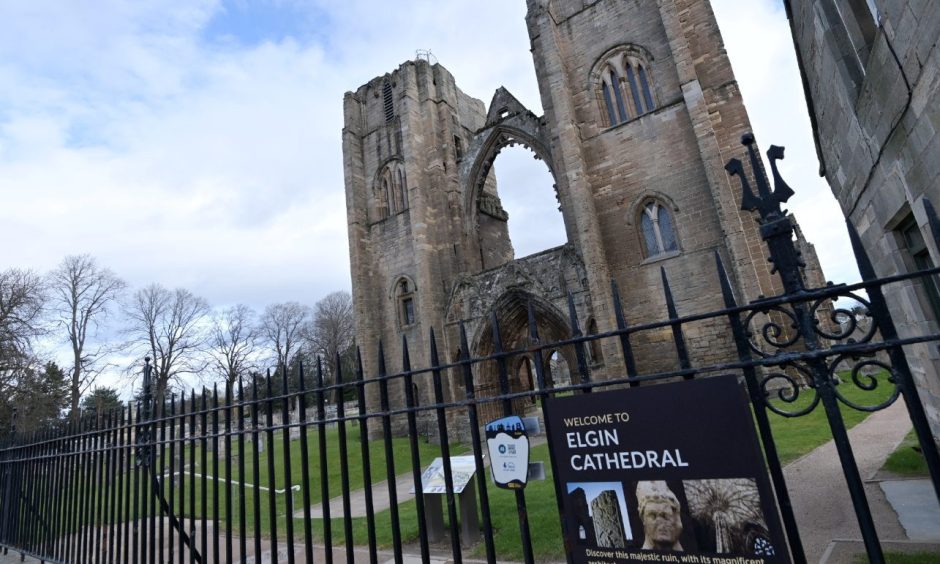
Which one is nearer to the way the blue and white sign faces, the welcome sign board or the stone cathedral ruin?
the welcome sign board

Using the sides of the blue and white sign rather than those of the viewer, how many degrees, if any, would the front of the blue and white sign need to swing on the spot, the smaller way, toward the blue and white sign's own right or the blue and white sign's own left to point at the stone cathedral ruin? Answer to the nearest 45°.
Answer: approximately 180°

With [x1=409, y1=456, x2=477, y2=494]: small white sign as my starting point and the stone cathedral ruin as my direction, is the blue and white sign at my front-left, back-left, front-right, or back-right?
back-right

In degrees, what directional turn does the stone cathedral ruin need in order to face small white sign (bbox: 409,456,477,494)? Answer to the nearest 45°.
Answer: approximately 45° to its left

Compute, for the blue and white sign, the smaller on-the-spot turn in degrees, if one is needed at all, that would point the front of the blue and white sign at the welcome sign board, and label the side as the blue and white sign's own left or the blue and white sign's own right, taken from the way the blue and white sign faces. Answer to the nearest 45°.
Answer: approximately 45° to the blue and white sign's own left

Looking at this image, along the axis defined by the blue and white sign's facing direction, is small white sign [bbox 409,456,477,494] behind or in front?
behind

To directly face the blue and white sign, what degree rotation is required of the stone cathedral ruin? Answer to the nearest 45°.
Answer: approximately 45° to its left

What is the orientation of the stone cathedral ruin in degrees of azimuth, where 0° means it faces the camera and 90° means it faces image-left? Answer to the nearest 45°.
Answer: approximately 45°

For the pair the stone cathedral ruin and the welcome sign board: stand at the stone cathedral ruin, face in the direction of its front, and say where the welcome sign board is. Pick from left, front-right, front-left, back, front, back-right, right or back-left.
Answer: front-left

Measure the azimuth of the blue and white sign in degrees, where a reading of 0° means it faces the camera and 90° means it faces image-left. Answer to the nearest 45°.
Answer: approximately 0°
